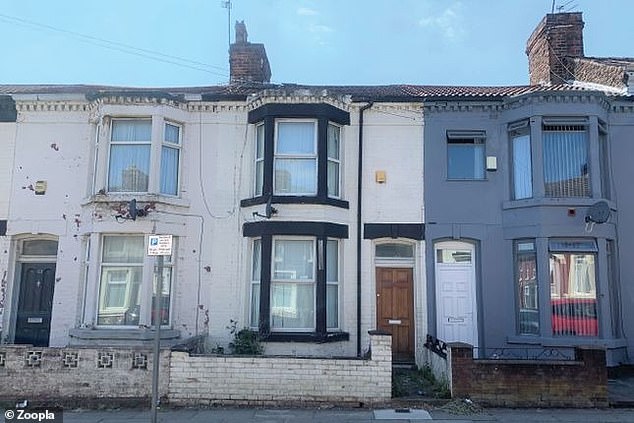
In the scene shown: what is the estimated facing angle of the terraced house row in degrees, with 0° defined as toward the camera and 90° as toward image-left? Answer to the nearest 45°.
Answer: approximately 0°

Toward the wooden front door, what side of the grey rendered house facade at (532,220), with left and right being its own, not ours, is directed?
right

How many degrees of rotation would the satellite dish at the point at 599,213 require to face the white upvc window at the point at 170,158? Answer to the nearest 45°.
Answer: approximately 45° to its right

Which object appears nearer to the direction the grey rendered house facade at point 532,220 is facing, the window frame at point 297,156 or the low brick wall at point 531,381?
the low brick wall

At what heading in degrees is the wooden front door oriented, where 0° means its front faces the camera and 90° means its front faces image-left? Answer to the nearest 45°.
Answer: approximately 0°

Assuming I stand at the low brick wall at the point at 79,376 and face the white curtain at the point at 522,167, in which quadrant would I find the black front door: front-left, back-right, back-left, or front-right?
back-left

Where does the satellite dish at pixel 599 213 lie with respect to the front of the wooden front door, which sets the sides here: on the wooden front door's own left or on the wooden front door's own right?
on the wooden front door's own left
